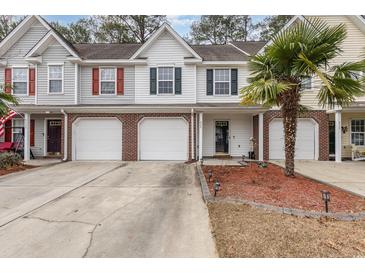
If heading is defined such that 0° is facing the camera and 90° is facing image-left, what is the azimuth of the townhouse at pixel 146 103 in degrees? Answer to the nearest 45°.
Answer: approximately 0°

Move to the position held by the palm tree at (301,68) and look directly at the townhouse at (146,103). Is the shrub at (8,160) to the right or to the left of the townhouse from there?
left

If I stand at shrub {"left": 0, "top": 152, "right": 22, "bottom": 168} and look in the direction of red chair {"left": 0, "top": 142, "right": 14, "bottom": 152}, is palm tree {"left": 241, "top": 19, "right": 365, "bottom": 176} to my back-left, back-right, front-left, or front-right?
back-right

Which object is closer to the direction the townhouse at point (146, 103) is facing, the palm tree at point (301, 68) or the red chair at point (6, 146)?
the palm tree

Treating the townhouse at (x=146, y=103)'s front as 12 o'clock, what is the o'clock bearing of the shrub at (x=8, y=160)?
The shrub is roughly at 2 o'clock from the townhouse.

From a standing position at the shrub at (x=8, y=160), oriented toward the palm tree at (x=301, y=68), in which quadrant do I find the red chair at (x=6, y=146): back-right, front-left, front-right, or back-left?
back-left
